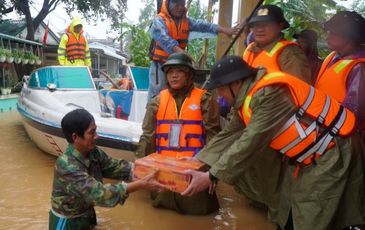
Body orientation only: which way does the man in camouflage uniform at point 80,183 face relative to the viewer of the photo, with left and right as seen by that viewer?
facing to the right of the viewer

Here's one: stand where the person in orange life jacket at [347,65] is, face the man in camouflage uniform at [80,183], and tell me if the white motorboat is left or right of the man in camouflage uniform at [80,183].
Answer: right

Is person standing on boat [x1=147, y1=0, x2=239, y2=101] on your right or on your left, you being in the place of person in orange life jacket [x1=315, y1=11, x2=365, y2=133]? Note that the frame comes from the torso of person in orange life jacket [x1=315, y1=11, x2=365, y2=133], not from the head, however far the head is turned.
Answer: on your right

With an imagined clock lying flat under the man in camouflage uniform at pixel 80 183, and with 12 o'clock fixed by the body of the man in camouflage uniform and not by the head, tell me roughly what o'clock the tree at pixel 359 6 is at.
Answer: The tree is roughly at 11 o'clock from the man in camouflage uniform.

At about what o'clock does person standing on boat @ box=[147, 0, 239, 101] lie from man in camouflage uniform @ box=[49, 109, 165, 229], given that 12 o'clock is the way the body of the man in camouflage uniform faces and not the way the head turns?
The person standing on boat is roughly at 10 o'clock from the man in camouflage uniform.

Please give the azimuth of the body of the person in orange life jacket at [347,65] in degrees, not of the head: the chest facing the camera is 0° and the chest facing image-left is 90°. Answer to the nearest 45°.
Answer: approximately 45°

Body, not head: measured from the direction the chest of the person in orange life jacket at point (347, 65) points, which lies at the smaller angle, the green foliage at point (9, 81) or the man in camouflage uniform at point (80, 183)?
the man in camouflage uniform

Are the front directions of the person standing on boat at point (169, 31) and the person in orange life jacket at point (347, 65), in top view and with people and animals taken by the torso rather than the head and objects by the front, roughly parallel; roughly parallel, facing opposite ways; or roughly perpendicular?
roughly perpendicular

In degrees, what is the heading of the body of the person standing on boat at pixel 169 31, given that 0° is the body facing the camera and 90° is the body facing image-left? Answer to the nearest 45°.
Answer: approximately 315°

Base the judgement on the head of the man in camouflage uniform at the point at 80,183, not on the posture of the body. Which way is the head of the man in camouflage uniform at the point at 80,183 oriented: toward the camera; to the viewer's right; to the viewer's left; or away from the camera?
to the viewer's right

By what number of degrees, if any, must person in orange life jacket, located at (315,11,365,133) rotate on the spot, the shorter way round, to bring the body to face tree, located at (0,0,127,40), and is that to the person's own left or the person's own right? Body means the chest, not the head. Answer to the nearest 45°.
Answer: approximately 90° to the person's own right

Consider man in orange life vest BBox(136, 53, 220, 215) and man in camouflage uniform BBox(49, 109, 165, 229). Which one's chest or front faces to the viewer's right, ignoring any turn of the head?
man in camouflage uniform BBox(49, 109, 165, 229)

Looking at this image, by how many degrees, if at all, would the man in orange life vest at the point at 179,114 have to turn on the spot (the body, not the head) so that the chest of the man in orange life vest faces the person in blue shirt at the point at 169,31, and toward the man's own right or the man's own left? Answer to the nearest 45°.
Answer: approximately 180°
